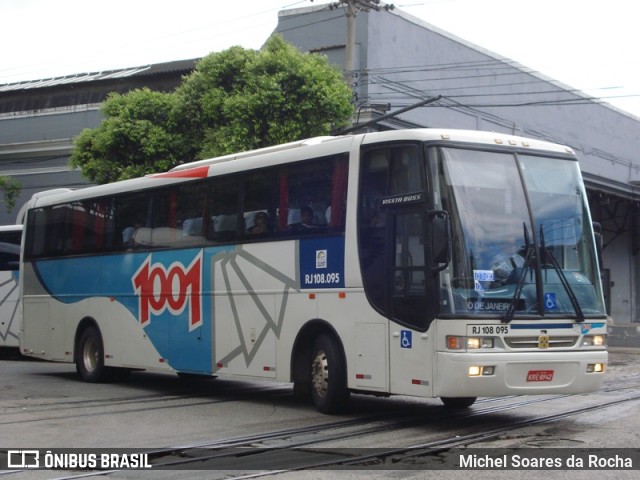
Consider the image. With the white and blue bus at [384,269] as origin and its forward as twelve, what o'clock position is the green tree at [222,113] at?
The green tree is roughly at 7 o'clock from the white and blue bus.

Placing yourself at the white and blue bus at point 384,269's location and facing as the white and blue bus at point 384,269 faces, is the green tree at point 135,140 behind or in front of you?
behind

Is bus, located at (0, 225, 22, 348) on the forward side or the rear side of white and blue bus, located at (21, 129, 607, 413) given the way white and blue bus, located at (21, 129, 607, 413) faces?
on the rear side

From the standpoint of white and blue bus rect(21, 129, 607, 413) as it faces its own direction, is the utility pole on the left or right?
on its left

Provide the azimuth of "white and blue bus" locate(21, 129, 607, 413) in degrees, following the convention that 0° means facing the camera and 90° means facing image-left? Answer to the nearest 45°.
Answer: approximately 315°

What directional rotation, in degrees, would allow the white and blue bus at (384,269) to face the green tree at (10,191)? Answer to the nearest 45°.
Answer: approximately 180°
